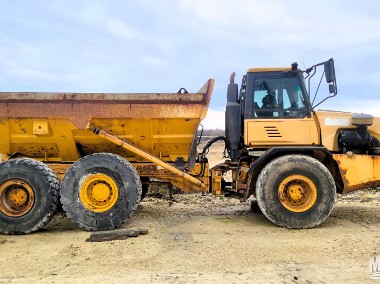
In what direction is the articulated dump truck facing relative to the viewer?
to the viewer's right
